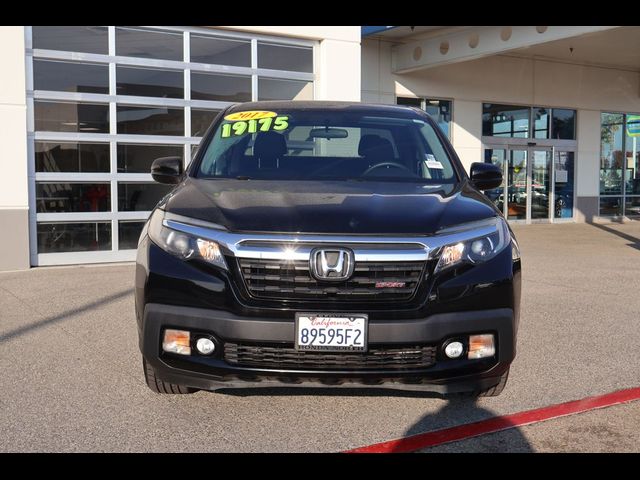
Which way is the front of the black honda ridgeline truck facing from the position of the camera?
facing the viewer

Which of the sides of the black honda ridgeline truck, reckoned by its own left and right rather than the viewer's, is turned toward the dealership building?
back
